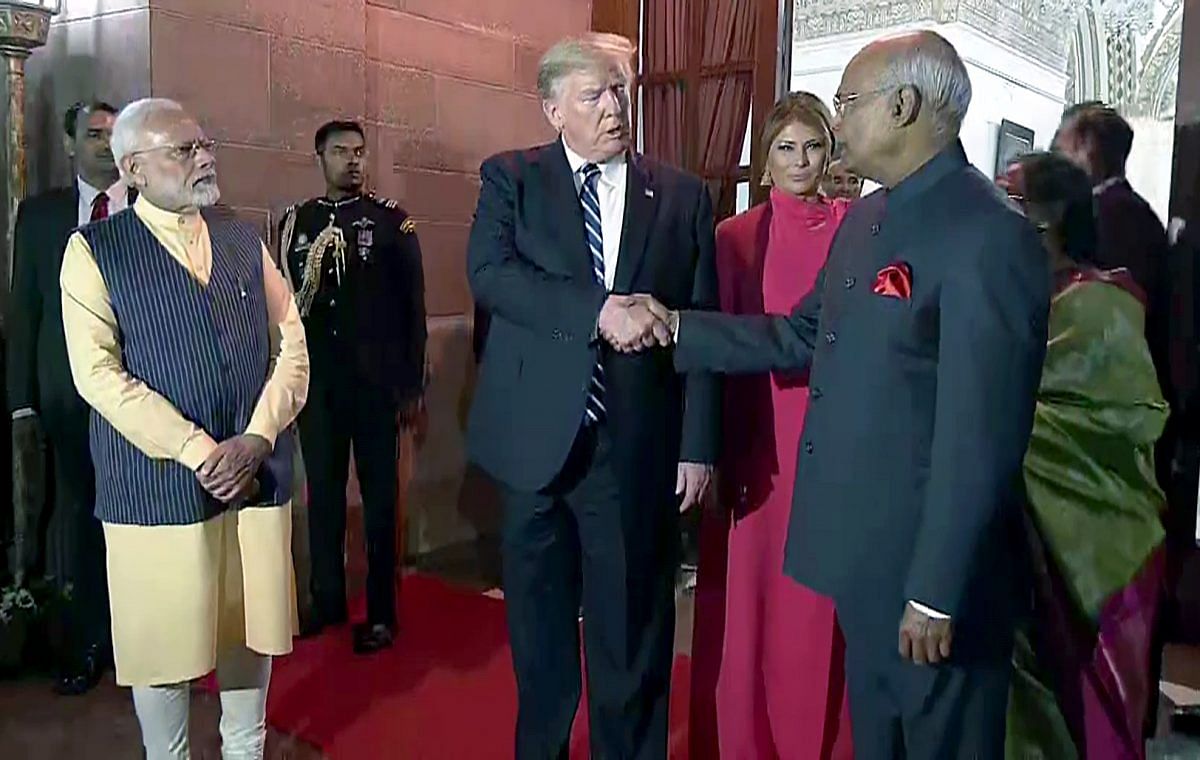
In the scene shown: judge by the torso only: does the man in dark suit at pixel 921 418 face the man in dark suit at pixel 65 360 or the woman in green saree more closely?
the man in dark suit

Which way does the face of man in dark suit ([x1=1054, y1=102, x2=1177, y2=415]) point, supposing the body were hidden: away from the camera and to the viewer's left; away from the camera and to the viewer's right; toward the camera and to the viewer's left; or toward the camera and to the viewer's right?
away from the camera and to the viewer's left

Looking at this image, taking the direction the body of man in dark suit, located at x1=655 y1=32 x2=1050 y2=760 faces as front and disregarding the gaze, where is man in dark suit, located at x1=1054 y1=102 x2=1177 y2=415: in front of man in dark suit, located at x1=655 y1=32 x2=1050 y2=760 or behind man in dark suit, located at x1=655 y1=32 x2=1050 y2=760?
behind

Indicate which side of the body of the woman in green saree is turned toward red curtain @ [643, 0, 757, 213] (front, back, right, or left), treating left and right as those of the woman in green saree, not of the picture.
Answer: front

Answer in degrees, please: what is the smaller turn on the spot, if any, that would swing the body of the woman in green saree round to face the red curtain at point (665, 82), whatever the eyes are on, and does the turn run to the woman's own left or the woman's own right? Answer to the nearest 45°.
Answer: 0° — they already face it

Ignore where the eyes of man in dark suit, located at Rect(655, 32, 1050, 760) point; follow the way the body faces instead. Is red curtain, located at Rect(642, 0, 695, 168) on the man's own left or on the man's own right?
on the man's own right
